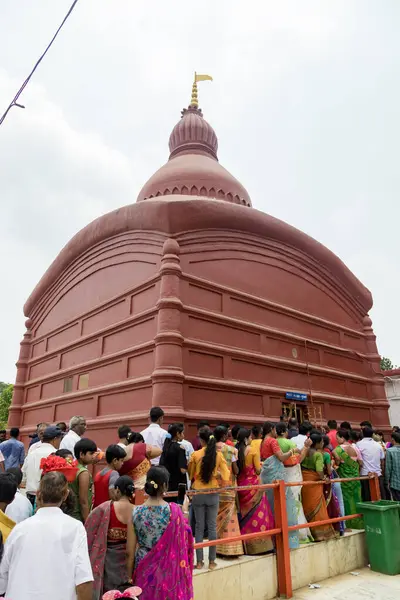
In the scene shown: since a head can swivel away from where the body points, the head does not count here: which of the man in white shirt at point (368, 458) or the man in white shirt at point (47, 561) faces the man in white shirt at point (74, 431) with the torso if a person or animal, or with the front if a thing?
the man in white shirt at point (47, 561)

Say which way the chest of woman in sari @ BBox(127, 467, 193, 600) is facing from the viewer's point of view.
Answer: away from the camera

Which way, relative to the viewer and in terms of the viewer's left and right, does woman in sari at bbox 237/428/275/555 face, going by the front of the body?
facing away from the viewer and to the right of the viewer

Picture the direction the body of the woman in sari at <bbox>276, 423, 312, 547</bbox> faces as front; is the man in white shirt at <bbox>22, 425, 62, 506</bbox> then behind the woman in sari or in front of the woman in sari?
behind

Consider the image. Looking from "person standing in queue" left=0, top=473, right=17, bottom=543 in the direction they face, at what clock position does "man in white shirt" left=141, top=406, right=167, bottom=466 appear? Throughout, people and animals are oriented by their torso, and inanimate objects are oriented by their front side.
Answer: The man in white shirt is roughly at 1 o'clock from the person standing in queue.

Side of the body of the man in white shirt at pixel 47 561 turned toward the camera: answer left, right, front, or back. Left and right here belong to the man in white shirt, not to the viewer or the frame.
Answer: back
